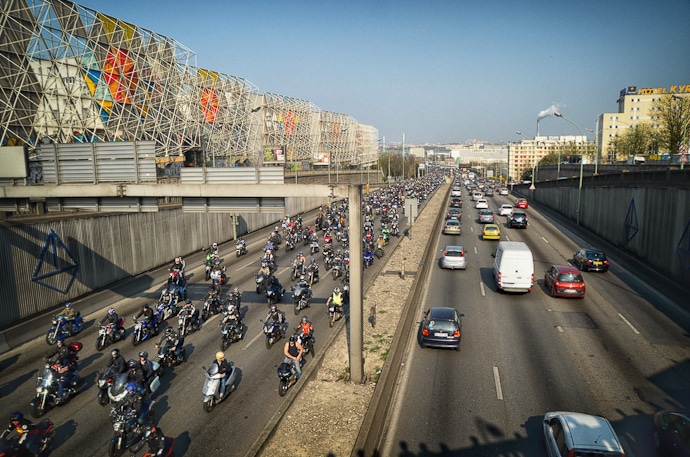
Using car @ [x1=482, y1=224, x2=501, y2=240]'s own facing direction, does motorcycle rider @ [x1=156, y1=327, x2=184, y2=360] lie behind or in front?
behind

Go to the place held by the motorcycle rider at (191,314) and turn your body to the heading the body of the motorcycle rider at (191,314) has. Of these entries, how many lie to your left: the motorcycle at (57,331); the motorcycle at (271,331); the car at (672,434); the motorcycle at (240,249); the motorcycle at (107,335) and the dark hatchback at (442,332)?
3

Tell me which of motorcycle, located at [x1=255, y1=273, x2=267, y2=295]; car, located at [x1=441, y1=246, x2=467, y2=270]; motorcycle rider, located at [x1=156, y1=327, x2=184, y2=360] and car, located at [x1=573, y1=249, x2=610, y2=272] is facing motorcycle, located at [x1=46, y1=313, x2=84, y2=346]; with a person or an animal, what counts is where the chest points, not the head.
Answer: motorcycle, located at [x1=255, y1=273, x2=267, y2=295]

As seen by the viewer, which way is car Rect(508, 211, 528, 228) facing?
away from the camera

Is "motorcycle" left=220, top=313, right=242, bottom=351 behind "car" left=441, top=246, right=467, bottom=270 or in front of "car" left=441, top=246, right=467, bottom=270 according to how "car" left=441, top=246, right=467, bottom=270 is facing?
behind

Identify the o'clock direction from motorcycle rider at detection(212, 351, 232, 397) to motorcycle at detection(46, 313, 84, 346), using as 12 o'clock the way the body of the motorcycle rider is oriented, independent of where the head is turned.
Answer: The motorcycle is roughly at 3 o'clock from the motorcycle rider.

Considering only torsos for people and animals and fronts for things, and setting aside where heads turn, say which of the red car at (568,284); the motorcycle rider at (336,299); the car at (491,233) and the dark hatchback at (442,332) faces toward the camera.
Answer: the motorcycle rider

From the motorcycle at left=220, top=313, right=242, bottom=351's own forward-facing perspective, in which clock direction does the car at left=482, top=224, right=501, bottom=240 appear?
The car is roughly at 6 o'clock from the motorcycle.

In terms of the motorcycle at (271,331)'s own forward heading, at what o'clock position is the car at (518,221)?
The car is roughly at 6 o'clock from the motorcycle.

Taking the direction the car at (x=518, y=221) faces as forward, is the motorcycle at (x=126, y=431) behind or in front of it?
behind

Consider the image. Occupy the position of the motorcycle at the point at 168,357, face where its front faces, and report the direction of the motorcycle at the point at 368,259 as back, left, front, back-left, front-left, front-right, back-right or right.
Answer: back

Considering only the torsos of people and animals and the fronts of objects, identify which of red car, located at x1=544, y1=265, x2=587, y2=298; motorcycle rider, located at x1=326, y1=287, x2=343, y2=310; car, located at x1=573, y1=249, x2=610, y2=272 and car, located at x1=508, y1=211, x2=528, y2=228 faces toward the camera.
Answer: the motorcycle rider

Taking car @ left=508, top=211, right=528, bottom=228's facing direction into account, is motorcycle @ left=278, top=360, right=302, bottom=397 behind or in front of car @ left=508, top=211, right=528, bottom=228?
behind

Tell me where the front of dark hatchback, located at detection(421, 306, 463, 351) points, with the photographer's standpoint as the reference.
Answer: facing away from the viewer

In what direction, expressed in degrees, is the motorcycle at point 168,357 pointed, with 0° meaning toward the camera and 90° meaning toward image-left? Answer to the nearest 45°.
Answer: approximately 45°

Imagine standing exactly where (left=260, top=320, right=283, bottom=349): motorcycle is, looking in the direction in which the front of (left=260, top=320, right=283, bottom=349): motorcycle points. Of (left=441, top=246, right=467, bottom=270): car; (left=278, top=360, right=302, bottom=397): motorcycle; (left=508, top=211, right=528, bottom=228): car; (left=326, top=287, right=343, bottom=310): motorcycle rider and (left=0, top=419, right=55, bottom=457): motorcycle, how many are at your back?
3
